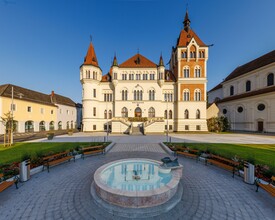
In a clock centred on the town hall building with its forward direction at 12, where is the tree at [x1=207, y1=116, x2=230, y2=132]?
The tree is roughly at 9 o'clock from the town hall building.

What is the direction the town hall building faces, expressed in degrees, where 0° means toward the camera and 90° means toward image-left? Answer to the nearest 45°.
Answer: approximately 0°

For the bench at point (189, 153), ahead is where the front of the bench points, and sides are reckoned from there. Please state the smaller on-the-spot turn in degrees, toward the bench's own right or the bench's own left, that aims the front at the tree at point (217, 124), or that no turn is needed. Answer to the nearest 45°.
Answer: approximately 135° to the bench's own right

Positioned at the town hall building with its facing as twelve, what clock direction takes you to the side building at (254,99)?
The side building is roughly at 9 o'clock from the town hall building.

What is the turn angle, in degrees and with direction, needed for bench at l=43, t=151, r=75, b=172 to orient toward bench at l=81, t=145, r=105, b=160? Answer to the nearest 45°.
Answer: approximately 90° to its left

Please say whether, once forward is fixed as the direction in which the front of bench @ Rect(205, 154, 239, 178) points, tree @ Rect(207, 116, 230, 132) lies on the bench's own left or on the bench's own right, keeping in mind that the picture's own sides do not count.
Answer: on the bench's own right

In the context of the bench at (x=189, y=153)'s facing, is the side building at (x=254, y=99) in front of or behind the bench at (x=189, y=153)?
behind

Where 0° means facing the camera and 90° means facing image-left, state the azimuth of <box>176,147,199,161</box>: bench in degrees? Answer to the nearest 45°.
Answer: approximately 45°
